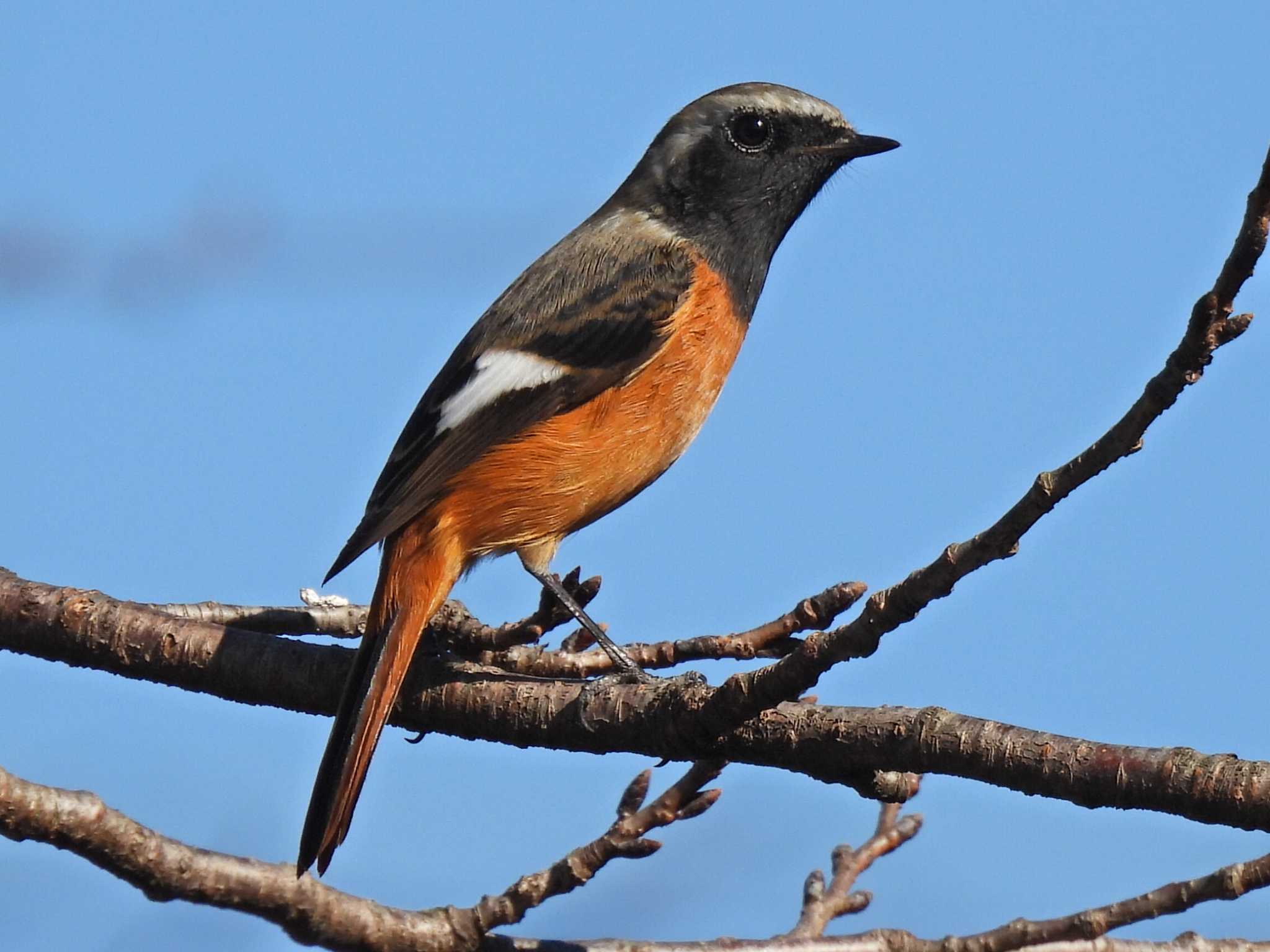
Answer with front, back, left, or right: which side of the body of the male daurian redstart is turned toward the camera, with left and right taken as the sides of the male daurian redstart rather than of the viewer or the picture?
right
